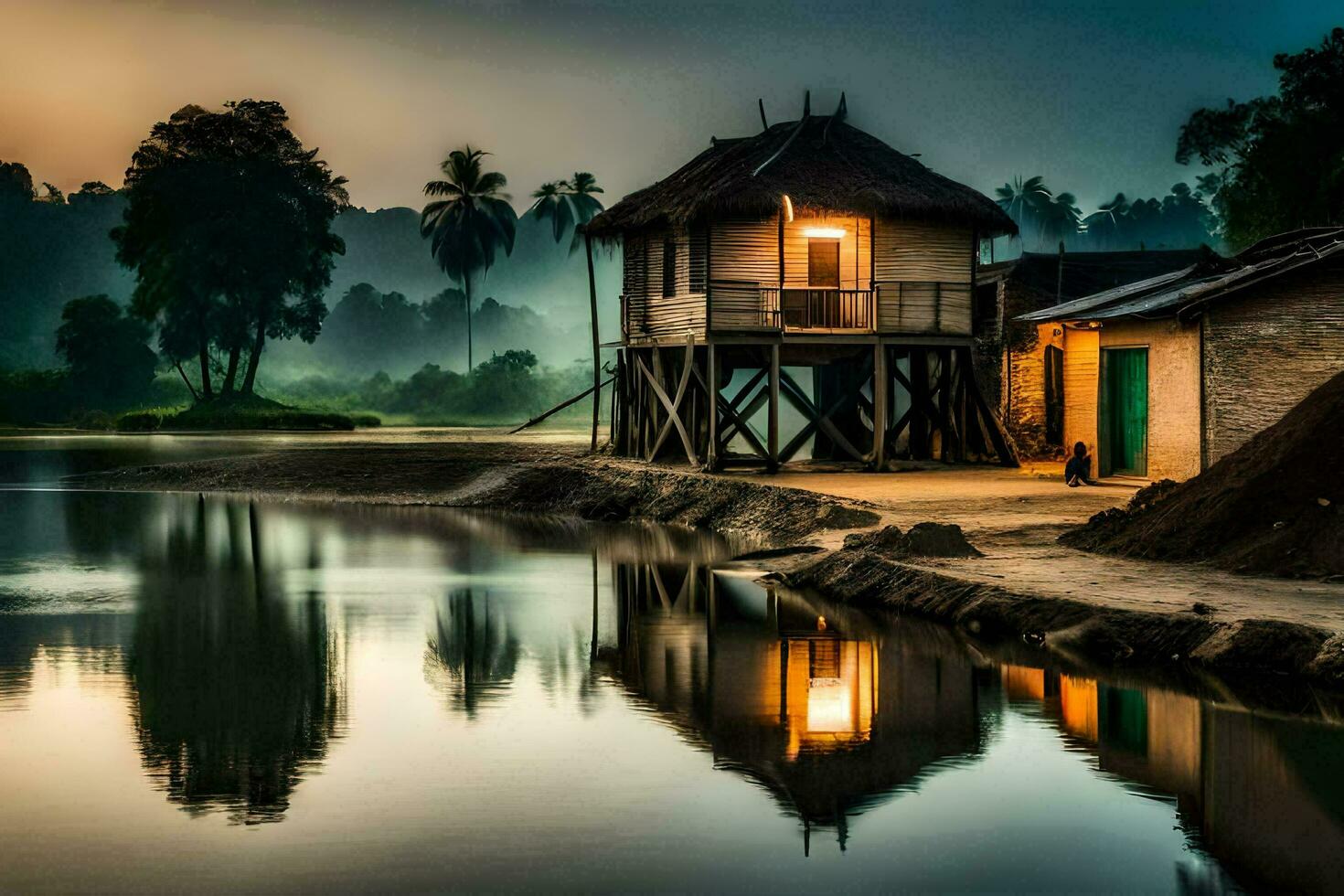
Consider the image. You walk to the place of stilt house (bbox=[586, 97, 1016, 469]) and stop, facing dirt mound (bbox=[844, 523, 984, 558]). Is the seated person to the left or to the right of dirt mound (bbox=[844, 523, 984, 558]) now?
left

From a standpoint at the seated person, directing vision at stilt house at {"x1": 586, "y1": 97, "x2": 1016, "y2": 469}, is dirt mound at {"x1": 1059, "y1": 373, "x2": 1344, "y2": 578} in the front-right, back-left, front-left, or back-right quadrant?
back-left

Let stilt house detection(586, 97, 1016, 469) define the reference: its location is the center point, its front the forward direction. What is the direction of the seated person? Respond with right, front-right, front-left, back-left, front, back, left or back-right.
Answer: front-left

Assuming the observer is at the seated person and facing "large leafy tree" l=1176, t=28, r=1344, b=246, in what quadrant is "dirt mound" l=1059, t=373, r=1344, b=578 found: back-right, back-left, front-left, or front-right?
back-right

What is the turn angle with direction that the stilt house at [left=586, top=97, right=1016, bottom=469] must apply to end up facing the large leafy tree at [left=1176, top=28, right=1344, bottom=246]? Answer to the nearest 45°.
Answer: approximately 135° to its left

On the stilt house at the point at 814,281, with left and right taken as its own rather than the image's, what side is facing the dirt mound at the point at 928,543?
front

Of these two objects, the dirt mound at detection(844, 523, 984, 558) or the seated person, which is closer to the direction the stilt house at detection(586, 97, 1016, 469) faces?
the dirt mound

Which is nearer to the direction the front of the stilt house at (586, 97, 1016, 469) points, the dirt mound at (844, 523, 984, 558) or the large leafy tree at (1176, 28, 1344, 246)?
the dirt mound

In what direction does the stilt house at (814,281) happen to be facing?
toward the camera
